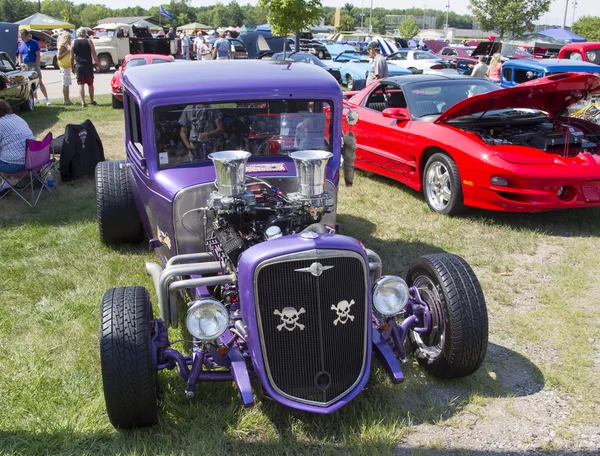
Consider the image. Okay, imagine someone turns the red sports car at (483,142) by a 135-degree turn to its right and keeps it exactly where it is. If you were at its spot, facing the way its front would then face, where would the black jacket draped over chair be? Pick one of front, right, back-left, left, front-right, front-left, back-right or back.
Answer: front

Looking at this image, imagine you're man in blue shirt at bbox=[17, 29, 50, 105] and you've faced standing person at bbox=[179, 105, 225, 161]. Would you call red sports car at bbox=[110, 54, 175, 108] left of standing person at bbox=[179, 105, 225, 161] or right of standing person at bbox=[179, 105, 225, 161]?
left

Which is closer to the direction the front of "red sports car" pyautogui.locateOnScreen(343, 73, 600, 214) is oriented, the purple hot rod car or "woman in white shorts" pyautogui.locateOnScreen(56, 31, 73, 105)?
the purple hot rod car

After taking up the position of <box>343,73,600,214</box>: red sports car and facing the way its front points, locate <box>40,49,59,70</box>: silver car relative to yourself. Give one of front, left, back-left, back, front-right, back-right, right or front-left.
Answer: back
